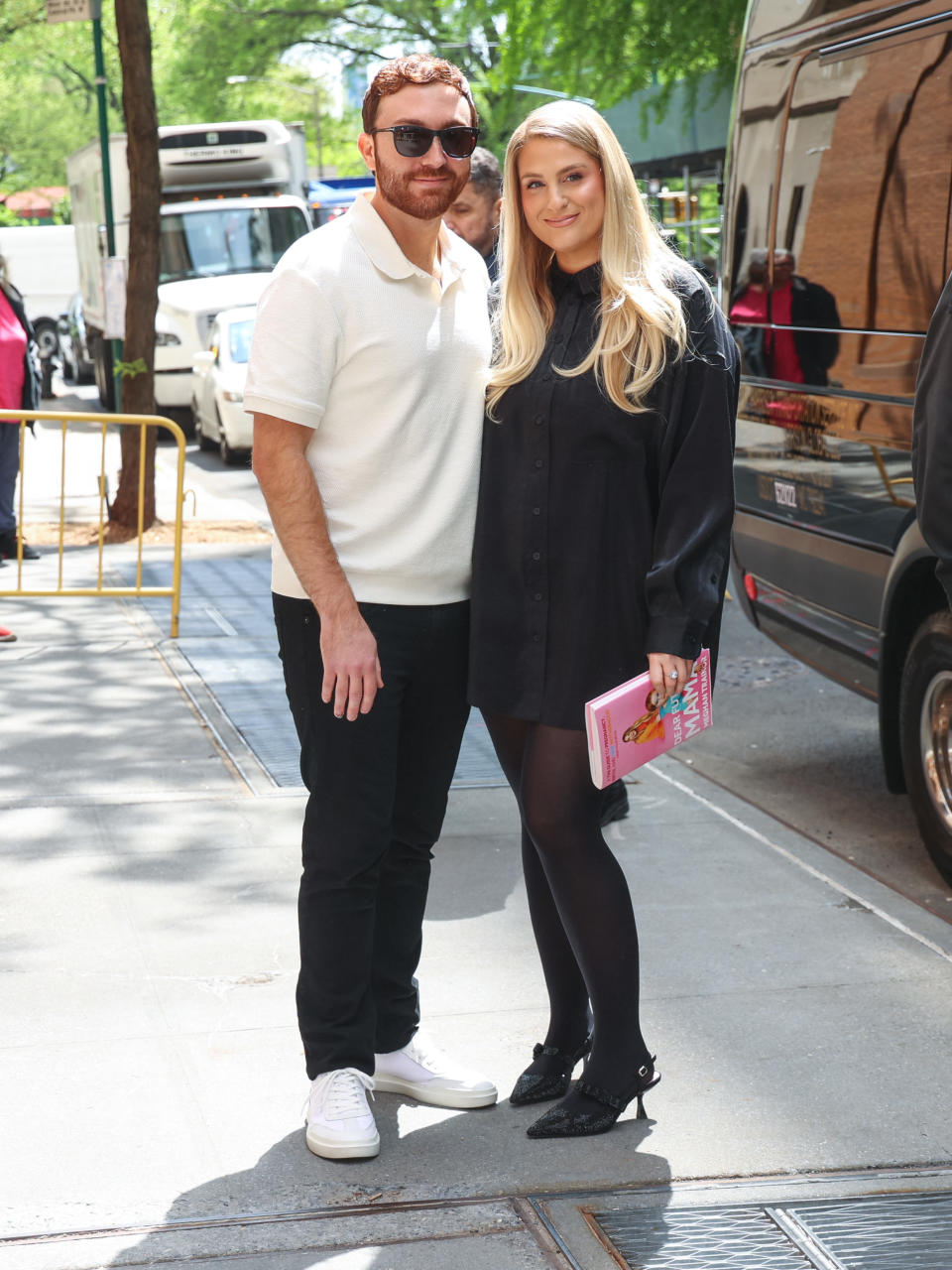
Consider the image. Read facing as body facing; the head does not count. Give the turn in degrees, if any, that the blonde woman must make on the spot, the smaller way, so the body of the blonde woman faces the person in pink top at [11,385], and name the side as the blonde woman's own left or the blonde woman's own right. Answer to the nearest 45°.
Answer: approximately 90° to the blonde woman's own right

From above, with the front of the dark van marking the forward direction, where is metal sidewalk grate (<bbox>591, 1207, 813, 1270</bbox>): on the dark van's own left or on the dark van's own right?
on the dark van's own right

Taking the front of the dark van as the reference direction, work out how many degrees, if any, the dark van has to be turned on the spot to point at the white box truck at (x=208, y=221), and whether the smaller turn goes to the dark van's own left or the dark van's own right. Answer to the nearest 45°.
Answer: approximately 180°

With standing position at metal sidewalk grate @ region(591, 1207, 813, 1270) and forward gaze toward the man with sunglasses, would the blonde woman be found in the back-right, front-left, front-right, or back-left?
front-right

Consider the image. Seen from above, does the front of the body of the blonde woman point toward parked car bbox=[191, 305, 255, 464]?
no

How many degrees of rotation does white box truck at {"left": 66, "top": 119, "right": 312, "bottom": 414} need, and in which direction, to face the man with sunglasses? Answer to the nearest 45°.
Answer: approximately 45° to its right

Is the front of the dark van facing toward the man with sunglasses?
no

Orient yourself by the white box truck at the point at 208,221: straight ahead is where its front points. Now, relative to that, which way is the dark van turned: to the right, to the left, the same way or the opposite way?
the same way

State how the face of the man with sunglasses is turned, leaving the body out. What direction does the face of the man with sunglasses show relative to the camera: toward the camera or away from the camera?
toward the camera

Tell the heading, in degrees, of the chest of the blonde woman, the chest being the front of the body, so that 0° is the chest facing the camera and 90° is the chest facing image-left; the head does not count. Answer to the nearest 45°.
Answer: approximately 45°

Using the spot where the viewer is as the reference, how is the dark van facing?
facing the viewer and to the right of the viewer

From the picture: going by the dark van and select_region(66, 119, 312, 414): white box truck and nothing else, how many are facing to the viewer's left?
0
